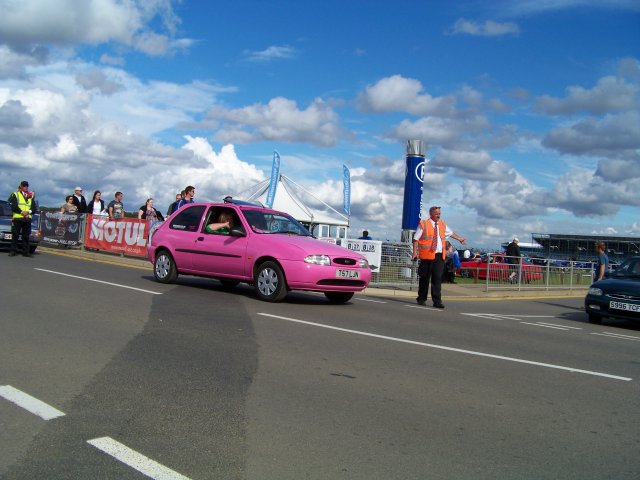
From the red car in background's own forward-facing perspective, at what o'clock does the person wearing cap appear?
The person wearing cap is roughly at 11 o'clock from the red car in background.

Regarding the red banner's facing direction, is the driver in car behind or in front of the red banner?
in front

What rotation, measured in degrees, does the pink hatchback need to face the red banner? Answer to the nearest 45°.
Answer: approximately 180°

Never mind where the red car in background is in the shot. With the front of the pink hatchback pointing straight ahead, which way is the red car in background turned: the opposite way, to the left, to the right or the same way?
the opposite way

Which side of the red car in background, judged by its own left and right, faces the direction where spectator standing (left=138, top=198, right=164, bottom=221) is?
front

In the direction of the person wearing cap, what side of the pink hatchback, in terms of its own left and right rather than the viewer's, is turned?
back

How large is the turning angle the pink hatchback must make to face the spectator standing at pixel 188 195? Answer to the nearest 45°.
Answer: approximately 135° to its left

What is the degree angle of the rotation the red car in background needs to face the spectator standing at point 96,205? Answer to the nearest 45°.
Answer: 0° — it already faces them

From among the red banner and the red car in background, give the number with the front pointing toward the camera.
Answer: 1

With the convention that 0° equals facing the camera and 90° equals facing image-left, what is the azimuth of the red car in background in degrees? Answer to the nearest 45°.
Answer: approximately 90°

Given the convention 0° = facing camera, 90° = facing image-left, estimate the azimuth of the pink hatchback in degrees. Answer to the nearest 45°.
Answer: approximately 315°

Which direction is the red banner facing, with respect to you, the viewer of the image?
facing the viewer

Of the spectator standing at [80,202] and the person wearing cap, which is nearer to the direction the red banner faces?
the person wearing cap
